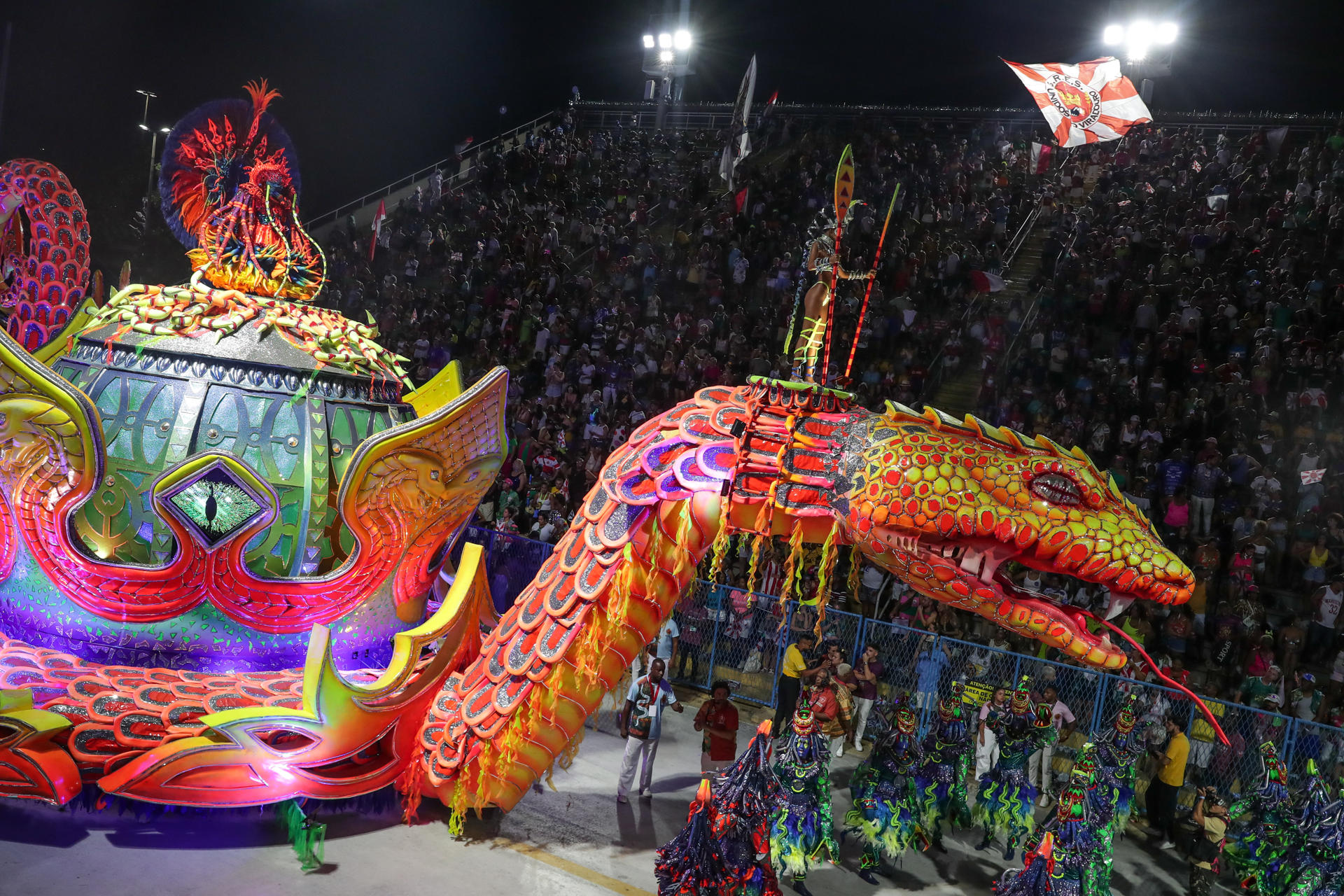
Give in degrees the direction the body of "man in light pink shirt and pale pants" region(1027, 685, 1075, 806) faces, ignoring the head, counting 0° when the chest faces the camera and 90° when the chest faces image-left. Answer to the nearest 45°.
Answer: approximately 45°

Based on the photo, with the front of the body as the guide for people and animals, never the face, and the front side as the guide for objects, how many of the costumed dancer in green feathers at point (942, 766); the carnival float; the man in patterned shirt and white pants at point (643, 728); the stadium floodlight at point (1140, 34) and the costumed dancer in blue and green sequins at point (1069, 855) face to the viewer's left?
0

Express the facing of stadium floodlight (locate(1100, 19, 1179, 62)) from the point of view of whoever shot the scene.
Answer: facing the viewer

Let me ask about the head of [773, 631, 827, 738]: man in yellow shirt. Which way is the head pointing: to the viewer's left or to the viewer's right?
to the viewer's right

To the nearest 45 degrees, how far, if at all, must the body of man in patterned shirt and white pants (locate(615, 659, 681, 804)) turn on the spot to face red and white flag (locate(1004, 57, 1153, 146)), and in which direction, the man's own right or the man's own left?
approximately 90° to the man's own left

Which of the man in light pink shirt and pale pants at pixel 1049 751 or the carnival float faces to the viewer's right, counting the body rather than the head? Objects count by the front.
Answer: the carnival float

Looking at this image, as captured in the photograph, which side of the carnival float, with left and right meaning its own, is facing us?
right

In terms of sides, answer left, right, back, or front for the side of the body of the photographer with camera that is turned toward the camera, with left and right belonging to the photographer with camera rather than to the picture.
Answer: left

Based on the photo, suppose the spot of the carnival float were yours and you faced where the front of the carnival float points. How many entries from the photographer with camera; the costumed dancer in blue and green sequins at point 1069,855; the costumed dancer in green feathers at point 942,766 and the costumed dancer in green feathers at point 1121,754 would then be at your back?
0

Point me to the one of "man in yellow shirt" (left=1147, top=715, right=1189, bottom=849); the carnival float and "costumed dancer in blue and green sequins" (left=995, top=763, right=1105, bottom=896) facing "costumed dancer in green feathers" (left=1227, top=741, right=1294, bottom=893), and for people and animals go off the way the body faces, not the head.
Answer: the carnival float

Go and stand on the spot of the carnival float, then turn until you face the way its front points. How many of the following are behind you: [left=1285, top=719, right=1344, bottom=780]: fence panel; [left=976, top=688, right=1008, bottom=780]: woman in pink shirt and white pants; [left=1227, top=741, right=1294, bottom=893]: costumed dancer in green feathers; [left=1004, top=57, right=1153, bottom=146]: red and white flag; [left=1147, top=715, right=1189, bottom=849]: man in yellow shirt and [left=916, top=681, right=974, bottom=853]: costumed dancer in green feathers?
0

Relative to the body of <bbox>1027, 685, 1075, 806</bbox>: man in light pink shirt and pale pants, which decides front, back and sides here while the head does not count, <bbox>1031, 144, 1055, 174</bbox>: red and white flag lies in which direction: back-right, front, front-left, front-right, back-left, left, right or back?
back-right

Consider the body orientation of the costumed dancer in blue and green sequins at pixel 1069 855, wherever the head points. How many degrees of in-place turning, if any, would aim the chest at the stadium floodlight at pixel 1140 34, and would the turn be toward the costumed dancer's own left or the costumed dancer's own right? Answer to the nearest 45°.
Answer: approximately 135° to the costumed dancer's own left

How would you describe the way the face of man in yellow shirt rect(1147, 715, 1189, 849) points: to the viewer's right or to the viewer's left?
to the viewer's left

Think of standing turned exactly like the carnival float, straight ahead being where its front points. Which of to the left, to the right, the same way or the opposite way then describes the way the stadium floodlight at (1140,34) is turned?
to the right

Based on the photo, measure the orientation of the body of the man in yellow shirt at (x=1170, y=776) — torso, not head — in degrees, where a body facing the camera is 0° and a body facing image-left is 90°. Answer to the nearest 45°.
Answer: approximately 90°

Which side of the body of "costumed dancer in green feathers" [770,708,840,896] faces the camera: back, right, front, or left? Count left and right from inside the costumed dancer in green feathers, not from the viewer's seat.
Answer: front

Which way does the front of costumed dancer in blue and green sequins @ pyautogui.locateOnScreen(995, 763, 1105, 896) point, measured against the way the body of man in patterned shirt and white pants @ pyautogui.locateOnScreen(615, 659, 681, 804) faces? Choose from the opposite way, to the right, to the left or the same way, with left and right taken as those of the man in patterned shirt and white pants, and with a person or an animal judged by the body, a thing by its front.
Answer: the same way
